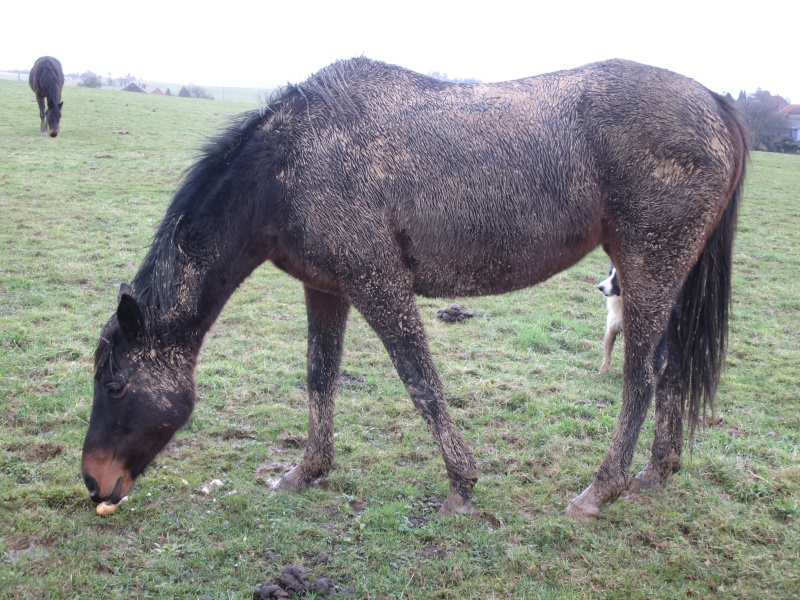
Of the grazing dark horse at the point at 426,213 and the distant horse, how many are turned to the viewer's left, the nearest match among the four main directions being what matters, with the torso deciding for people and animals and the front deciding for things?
1

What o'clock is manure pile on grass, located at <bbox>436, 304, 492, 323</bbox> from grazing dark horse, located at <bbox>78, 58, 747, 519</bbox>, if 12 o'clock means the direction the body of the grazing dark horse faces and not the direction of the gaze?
The manure pile on grass is roughly at 3 o'clock from the grazing dark horse.

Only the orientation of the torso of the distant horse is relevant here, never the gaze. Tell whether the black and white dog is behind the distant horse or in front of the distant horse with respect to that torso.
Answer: in front

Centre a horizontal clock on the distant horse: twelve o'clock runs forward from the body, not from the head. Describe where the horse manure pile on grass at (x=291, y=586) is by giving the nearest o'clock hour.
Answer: The horse manure pile on grass is roughly at 12 o'clock from the distant horse.

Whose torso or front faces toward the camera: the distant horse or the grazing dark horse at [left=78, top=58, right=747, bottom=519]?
the distant horse

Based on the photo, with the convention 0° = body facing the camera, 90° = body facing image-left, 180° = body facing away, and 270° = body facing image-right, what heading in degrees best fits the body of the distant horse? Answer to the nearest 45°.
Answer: approximately 0°

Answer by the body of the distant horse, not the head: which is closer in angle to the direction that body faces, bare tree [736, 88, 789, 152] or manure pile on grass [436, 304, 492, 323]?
the manure pile on grass

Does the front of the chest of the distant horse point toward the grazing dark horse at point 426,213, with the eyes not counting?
yes

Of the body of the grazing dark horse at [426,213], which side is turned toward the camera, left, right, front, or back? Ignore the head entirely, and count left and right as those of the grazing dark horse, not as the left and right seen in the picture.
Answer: left
